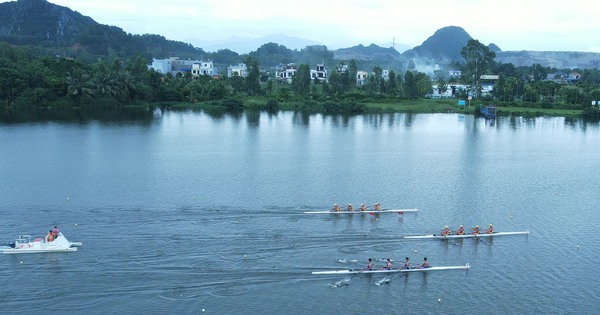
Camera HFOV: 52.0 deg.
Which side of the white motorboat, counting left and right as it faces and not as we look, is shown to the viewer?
right

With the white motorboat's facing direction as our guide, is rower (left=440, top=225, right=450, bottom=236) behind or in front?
in front
